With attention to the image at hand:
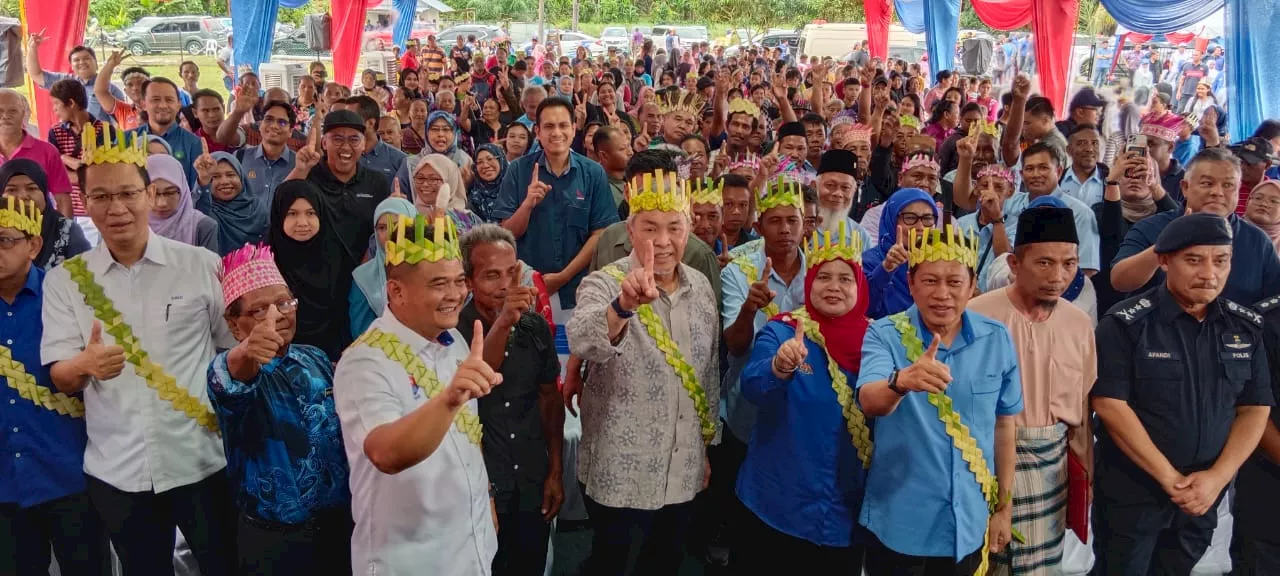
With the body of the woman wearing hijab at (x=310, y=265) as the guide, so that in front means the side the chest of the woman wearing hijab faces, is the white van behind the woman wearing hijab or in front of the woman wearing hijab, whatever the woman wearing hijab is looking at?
behind

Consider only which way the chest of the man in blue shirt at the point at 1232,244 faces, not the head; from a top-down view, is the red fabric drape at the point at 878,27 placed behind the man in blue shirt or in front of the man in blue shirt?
behind

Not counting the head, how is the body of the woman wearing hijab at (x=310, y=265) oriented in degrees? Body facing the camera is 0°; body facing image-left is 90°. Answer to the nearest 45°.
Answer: approximately 0°

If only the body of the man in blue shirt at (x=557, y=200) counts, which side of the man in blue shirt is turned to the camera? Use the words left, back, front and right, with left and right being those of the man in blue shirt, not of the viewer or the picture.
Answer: front

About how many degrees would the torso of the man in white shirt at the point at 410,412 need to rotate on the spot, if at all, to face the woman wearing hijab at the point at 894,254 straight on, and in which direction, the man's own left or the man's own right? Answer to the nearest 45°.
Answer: approximately 90° to the man's own left

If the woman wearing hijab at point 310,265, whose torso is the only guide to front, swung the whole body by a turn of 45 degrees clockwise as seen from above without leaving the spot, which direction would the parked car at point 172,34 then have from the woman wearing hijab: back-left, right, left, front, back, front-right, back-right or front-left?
back-right

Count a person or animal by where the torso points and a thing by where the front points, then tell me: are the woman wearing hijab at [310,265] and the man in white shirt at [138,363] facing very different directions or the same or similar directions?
same or similar directions

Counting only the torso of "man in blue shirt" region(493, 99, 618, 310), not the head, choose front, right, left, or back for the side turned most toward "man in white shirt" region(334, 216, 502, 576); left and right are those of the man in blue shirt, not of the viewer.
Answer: front

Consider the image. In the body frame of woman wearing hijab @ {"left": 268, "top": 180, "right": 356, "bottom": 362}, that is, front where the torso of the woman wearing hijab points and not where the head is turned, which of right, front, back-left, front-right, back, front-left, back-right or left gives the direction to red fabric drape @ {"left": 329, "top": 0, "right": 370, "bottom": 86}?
back

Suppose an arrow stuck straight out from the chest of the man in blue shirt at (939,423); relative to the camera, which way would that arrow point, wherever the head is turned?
toward the camera

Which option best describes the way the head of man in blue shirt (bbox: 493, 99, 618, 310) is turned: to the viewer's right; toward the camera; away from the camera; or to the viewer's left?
toward the camera

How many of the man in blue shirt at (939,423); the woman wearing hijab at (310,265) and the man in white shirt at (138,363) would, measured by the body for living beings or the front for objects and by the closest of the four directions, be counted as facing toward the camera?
3

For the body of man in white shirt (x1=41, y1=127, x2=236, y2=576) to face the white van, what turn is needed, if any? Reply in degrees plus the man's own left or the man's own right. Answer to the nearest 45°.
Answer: approximately 135° to the man's own left

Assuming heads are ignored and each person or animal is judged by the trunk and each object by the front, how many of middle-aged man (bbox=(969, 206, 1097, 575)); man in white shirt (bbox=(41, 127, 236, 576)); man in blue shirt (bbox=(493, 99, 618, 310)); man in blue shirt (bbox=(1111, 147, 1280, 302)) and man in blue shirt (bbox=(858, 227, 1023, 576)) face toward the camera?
5

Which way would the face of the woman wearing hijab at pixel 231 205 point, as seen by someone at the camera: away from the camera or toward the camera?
toward the camera

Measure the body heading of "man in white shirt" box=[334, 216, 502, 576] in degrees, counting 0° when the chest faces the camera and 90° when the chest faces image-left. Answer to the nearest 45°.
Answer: approximately 315°

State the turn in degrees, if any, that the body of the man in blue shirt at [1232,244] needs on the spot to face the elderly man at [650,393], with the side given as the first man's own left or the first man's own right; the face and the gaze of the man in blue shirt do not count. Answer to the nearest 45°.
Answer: approximately 45° to the first man's own right
